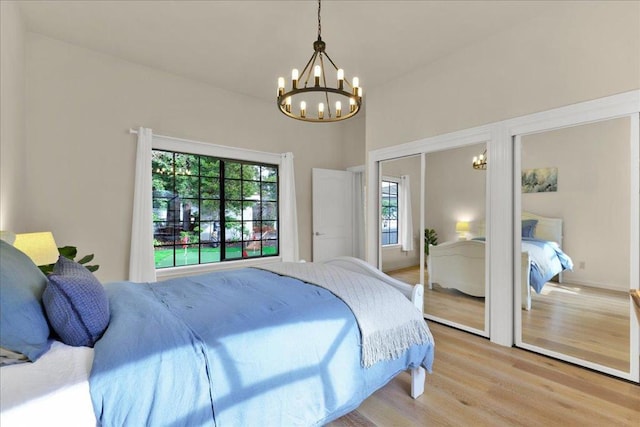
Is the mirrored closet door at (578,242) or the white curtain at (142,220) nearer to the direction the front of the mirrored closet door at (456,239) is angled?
the white curtain

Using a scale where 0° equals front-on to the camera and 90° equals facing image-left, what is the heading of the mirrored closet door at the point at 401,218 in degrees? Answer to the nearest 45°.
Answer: approximately 45°

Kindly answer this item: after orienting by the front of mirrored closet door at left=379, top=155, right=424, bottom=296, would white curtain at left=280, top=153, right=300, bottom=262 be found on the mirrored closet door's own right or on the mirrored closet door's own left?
on the mirrored closet door's own right

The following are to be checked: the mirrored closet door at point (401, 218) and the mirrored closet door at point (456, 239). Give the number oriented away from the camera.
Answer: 0

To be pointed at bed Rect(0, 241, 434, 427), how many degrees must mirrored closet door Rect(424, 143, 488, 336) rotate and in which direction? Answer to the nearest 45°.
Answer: approximately 45° to its left

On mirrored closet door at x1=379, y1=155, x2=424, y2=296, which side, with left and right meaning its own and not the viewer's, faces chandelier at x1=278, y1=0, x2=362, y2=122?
front

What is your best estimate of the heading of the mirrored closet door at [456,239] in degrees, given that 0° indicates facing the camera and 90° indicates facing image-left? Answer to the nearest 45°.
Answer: approximately 45°

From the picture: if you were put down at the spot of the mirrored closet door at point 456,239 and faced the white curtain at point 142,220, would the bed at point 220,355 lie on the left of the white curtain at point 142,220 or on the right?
left

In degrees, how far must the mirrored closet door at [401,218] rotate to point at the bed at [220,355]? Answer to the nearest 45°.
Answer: approximately 45° to its left

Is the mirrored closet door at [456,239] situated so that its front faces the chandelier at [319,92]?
yes

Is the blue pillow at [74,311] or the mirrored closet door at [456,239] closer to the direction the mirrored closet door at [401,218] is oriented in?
the blue pillow
